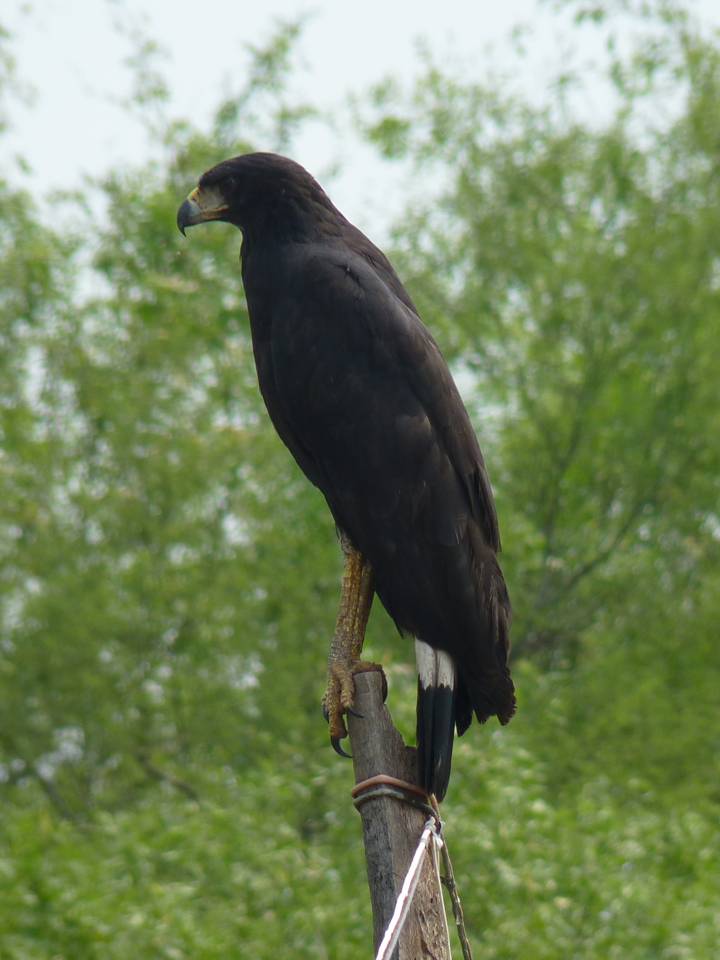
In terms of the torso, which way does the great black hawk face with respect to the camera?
to the viewer's left
